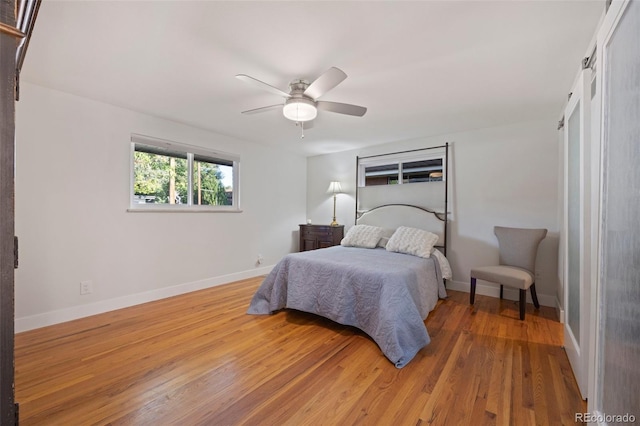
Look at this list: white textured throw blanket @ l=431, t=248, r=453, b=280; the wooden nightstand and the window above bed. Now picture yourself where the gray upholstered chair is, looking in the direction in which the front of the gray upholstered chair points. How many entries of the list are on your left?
0

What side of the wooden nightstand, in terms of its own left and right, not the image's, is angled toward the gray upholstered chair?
left

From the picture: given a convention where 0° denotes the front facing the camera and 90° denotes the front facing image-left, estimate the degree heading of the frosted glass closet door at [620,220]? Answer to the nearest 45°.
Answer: approximately 90°

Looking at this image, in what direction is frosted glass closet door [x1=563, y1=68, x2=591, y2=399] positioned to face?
to the viewer's left

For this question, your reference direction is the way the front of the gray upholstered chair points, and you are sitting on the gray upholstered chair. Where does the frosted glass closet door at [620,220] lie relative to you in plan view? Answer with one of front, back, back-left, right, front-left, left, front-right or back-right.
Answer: front-left

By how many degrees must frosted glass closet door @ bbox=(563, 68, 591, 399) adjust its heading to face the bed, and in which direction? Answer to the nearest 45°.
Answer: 0° — it already faces it

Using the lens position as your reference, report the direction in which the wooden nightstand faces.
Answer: facing the viewer and to the left of the viewer

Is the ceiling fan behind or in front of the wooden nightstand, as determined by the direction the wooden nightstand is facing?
in front

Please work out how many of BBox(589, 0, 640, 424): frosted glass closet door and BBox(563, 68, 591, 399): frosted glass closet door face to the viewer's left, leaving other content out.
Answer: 2

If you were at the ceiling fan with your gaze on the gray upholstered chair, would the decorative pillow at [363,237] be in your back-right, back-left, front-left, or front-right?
front-left

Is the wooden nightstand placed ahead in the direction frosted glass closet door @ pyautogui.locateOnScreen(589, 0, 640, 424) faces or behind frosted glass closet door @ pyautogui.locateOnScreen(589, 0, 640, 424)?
ahead

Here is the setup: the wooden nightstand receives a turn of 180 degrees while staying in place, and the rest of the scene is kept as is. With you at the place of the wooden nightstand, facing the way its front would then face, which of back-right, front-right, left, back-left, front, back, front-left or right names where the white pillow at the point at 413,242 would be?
right

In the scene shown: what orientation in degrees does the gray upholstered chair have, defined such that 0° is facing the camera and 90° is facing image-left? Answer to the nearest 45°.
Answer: approximately 45°

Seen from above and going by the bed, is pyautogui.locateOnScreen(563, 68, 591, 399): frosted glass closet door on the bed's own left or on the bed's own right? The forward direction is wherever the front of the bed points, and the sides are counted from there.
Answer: on the bed's own left

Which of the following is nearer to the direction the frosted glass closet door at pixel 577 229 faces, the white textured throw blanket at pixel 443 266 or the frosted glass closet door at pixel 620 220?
the white textured throw blanket

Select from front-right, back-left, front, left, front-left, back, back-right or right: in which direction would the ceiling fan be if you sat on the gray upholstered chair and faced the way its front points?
front
